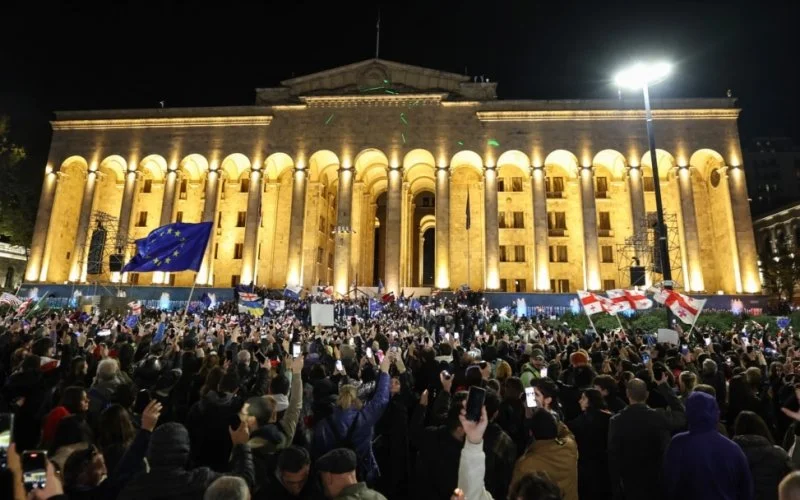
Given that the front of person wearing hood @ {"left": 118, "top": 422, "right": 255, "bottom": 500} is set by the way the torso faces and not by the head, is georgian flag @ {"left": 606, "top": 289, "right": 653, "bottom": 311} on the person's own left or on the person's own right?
on the person's own right

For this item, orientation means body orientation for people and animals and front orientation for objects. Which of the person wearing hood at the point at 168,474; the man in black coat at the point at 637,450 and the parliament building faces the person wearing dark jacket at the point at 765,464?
the parliament building

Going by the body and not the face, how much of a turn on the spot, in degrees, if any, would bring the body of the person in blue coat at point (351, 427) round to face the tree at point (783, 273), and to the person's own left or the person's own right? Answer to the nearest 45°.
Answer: approximately 45° to the person's own right

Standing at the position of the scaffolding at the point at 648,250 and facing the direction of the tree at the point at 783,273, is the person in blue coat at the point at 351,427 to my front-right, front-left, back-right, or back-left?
back-right

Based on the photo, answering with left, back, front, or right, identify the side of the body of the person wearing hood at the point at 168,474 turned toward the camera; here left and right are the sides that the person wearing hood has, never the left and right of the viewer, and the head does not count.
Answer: back

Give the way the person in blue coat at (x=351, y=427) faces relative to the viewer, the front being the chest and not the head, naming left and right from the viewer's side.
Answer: facing away from the viewer

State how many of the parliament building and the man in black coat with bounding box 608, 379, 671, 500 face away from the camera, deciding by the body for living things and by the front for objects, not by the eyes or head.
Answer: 1

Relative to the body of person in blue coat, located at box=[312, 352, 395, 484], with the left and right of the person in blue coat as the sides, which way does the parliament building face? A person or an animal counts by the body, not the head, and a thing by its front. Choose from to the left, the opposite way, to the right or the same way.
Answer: the opposite way

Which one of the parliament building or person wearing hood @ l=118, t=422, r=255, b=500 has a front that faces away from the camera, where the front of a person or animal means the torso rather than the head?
the person wearing hood

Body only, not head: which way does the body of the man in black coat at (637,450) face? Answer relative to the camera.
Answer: away from the camera

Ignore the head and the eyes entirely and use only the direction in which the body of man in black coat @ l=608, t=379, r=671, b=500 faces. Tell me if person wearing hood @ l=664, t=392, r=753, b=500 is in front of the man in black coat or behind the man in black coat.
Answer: behind

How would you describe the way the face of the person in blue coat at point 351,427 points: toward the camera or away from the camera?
away from the camera

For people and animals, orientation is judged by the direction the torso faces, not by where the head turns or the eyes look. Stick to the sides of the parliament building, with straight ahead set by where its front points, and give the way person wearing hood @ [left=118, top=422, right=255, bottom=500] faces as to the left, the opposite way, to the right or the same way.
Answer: the opposite way

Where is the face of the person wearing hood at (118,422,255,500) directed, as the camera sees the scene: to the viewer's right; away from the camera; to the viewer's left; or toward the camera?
away from the camera

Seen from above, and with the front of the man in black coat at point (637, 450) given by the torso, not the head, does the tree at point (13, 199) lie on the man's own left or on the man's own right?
on the man's own left

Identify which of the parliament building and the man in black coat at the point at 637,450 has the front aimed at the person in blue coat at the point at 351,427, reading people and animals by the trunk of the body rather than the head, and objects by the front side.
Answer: the parliament building

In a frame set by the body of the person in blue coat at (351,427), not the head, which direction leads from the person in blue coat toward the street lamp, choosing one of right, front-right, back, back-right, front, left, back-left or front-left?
front-right

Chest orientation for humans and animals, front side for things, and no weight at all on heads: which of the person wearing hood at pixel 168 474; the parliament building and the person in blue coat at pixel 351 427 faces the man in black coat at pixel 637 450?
the parliament building
